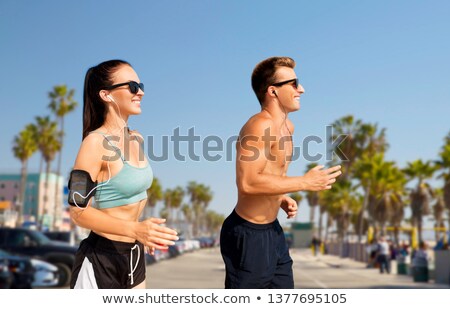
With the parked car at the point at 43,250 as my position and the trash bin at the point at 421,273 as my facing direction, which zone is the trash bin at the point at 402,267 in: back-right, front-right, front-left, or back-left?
front-left

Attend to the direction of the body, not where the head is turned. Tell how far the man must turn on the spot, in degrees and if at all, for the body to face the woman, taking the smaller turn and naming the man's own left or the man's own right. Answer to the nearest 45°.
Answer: approximately 135° to the man's own right

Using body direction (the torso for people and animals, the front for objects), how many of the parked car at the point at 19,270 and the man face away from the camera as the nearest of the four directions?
0

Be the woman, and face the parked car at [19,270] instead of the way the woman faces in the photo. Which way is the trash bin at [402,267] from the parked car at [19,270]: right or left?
right

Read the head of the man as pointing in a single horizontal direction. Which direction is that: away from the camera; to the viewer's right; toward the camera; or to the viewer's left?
to the viewer's right

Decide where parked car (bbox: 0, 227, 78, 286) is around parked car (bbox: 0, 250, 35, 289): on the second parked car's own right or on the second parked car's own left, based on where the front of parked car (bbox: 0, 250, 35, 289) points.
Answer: on the second parked car's own left

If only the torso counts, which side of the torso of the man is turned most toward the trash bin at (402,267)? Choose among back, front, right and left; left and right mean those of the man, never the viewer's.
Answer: left

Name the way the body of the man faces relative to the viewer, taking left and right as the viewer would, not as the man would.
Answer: facing to the right of the viewer

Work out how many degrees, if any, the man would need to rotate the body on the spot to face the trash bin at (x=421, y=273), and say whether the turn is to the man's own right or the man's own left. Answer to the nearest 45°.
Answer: approximately 90° to the man's own left

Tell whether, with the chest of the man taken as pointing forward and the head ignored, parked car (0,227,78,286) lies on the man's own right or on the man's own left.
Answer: on the man's own left

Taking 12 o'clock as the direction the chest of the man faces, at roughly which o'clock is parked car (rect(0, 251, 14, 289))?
The parked car is roughly at 8 o'clock from the man.

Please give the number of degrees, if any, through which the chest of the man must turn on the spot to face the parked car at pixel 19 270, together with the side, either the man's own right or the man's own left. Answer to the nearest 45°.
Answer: approximately 135° to the man's own left

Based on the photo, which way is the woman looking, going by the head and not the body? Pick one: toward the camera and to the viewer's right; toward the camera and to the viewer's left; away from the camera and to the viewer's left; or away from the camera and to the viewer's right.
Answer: toward the camera and to the viewer's right

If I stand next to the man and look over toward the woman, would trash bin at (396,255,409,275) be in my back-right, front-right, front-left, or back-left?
back-right
